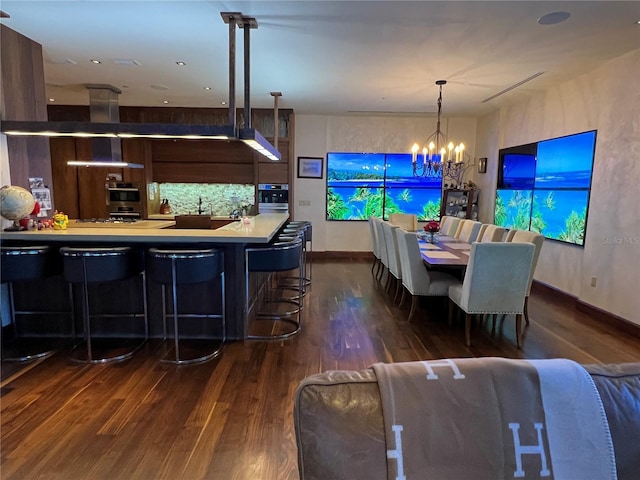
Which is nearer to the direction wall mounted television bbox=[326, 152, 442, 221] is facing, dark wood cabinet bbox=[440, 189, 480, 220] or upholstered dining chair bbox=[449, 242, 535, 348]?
the upholstered dining chair

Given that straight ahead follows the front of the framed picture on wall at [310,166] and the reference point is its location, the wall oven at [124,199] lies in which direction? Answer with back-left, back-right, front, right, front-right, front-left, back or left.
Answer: right

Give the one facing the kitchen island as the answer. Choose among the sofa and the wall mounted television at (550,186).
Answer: the wall mounted television

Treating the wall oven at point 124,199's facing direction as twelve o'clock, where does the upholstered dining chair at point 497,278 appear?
The upholstered dining chair is roughly at 11 o'clock from the wall oven.

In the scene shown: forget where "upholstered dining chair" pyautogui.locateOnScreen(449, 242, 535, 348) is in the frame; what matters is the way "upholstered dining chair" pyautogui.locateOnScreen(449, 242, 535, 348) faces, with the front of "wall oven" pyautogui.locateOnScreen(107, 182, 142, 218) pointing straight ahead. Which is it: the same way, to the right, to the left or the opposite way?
the opposite way

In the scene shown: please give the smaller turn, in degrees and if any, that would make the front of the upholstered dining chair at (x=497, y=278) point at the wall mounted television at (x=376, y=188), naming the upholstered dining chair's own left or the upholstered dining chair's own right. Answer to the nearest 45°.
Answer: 0° — it already faces it

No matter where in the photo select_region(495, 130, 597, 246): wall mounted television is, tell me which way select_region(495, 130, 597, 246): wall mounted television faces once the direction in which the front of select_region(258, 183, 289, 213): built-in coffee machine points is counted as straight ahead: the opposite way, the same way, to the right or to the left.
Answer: to the right

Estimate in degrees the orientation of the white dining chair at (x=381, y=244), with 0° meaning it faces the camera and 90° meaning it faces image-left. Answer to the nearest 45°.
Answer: approximately 270°

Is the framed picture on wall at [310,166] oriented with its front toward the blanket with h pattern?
yes

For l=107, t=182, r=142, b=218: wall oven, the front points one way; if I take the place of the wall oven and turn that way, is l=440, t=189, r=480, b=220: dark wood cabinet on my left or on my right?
on my left

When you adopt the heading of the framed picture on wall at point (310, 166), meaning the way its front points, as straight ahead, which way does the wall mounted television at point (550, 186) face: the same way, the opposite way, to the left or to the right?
to the right

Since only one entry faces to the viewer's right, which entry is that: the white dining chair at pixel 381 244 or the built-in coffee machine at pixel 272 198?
the white dining chair

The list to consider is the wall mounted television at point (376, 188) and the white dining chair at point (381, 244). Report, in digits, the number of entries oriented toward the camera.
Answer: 1
